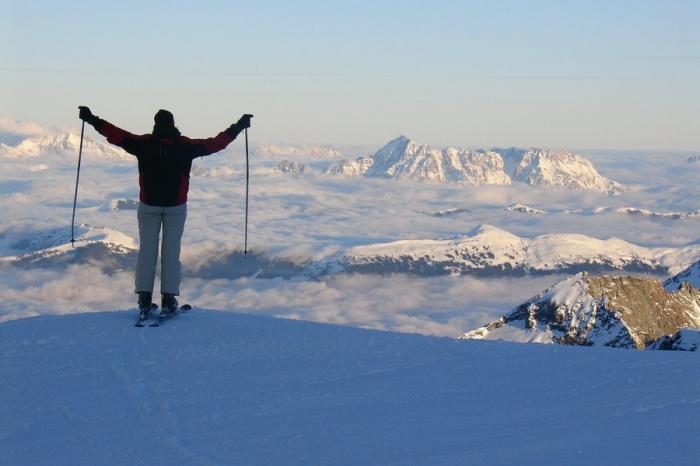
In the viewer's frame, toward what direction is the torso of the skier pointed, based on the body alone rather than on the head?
away from the camera

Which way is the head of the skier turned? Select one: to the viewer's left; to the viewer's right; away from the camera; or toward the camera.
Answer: away from the camera
